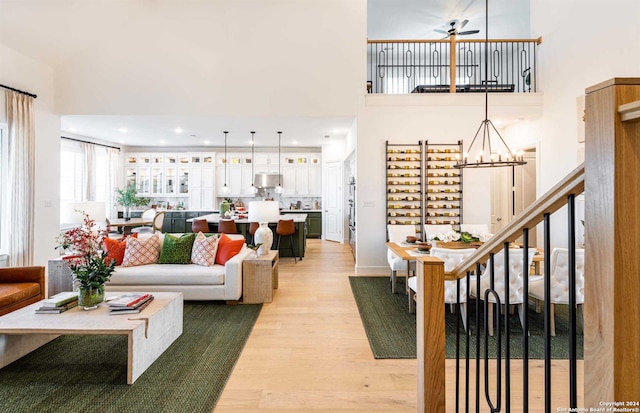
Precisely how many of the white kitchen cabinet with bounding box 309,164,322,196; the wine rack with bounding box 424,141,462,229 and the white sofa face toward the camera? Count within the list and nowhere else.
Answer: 3

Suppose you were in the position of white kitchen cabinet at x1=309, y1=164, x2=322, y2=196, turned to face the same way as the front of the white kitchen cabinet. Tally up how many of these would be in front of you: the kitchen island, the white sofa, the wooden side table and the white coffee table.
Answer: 4

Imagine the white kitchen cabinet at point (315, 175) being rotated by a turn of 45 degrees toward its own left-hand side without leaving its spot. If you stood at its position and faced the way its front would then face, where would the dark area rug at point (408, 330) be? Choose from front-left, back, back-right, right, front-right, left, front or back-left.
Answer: front-right

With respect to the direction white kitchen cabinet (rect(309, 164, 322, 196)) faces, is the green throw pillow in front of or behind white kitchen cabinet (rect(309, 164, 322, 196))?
in front

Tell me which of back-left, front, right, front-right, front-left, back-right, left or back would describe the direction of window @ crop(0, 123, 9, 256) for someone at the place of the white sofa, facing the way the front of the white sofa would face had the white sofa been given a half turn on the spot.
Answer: front-left

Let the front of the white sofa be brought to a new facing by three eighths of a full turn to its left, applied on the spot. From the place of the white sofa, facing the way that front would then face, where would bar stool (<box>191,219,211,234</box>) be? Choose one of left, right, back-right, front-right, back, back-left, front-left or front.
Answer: front-left

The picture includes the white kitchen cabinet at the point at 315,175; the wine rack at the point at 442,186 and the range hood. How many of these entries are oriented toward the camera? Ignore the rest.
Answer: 3

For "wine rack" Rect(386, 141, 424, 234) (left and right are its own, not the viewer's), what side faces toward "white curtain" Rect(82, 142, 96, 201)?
right

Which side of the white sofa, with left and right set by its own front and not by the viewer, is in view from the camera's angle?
front

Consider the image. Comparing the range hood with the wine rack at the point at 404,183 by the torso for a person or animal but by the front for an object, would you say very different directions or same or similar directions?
same or similar directions

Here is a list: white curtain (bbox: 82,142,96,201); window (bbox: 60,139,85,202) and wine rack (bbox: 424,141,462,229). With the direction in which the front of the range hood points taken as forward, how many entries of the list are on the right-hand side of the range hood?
2

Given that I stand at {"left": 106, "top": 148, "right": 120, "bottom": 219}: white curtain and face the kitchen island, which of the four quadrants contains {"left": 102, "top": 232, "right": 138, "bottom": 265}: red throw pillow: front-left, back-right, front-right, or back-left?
front-right

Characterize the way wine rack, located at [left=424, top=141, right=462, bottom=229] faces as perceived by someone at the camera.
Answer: facing the viewer

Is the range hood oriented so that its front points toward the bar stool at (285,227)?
yes

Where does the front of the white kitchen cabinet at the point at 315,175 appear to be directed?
toward the camera

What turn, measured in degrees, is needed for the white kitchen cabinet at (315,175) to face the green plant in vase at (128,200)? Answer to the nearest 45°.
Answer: approximately 90° to its right
